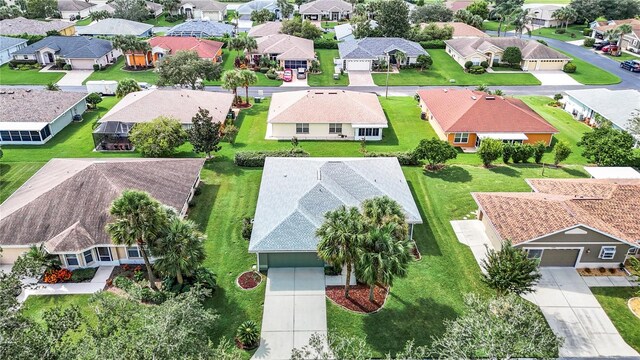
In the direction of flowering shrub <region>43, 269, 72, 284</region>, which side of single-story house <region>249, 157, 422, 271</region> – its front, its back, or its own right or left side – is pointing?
right

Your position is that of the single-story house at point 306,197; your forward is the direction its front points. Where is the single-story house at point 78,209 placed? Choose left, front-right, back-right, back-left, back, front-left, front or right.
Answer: right

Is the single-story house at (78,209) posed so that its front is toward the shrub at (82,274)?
yes

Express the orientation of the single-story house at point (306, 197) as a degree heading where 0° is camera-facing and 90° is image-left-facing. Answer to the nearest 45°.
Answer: approximately 0°

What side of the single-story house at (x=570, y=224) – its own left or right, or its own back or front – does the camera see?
front

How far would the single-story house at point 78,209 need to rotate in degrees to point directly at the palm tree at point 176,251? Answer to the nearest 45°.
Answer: approximately 45° to its left

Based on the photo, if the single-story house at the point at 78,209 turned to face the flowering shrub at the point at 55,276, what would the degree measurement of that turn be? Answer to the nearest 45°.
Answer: approximately 45° to its right

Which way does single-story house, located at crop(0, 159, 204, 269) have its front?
toward the camera

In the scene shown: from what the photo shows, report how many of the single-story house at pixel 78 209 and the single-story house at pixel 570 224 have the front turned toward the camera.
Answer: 2

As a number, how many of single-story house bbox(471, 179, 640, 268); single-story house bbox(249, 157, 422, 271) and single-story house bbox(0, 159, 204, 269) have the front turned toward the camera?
3
